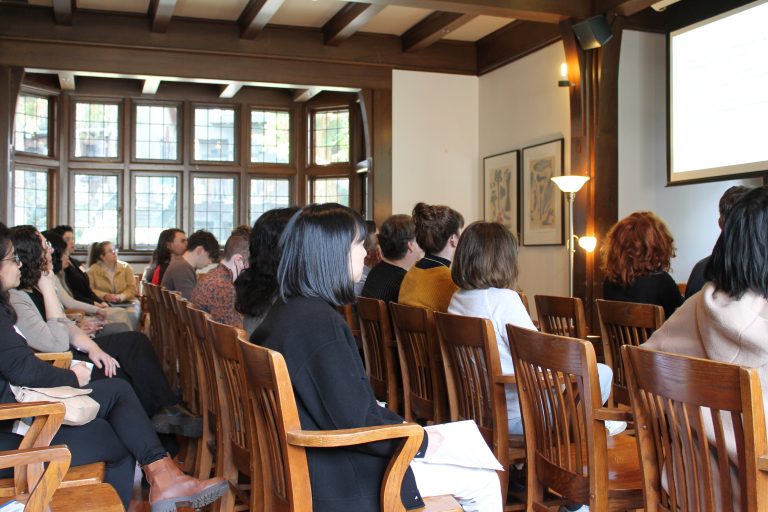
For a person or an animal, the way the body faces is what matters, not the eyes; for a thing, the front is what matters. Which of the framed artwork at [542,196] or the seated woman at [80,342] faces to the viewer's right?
the seated woman

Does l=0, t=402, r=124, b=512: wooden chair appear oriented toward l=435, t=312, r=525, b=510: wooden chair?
yes

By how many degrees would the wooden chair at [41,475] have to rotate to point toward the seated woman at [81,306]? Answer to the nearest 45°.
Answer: approximately 90° to its left

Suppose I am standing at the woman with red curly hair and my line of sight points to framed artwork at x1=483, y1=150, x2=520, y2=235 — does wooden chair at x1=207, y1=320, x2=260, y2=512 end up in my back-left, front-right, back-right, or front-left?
back-left

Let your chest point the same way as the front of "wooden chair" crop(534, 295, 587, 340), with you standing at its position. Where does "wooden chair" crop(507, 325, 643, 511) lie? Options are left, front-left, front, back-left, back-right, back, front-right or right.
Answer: back-right

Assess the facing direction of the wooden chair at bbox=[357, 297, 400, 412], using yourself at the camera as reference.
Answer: facing away from the viewer and to the right of the viewer

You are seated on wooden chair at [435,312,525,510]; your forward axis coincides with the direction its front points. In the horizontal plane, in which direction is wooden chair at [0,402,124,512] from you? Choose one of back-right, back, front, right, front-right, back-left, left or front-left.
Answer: back

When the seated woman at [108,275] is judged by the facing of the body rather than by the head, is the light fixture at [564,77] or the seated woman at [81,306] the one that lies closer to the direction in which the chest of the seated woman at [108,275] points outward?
the light fixture

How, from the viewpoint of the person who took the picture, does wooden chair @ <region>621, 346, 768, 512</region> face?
facing away from the viewer and to the right of the viewer

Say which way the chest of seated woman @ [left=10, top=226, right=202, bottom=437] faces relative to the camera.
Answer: to the viewer's right

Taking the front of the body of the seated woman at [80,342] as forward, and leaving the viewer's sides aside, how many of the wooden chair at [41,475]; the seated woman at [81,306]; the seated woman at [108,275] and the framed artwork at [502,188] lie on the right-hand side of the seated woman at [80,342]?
1

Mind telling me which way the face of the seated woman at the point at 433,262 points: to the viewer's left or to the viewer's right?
to the viewer's right

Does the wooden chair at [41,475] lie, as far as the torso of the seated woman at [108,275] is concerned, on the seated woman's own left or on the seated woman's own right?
on the seated woman's own right

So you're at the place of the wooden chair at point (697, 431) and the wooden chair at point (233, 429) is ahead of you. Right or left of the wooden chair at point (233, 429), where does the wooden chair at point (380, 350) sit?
right
